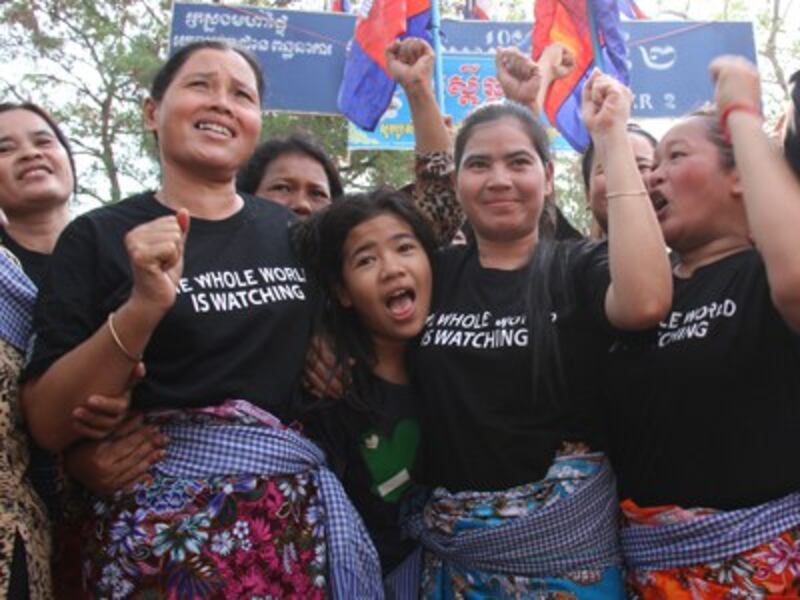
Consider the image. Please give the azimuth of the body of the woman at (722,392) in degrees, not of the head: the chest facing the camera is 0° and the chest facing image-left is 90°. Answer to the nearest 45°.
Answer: approximately 45°

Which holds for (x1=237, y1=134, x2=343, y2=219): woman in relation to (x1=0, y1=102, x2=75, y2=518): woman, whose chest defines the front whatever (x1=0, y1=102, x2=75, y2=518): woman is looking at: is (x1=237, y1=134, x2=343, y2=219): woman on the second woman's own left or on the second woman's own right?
on the second woman's own left

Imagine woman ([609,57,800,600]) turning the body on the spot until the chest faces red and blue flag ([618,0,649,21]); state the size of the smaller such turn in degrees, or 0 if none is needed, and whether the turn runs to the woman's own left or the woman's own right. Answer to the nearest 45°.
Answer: approximately 135° to the woman's own right

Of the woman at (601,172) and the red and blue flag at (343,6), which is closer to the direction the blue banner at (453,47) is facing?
the woman

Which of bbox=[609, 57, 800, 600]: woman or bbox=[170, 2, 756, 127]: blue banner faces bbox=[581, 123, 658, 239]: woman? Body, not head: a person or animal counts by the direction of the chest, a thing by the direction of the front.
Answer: the blue banner

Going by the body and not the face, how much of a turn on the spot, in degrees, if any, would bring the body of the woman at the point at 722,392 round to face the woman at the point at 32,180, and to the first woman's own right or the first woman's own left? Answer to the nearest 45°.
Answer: approximately 45° to the first woman's own right

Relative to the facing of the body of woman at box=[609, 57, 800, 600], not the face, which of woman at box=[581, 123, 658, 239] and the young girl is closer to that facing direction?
the young girl

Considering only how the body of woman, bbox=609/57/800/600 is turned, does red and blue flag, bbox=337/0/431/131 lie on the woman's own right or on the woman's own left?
on the woman's own right

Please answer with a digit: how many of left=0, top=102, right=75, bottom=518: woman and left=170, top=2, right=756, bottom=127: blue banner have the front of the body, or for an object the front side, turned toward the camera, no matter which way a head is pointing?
2

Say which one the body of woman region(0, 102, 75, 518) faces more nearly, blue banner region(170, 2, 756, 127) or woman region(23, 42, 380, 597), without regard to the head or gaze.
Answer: the woman
